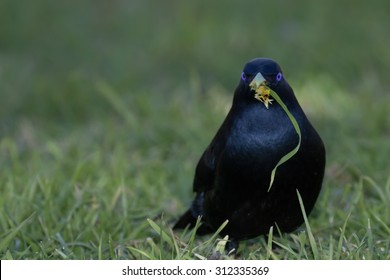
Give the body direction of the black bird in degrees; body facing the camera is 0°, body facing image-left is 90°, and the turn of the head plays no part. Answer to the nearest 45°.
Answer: approximately 0°

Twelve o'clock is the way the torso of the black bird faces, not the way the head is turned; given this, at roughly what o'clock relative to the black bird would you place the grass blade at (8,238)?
The grass blade is roughly at 3 o'clock from the black bird.
